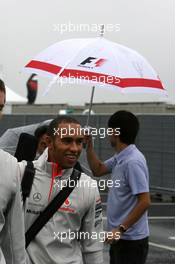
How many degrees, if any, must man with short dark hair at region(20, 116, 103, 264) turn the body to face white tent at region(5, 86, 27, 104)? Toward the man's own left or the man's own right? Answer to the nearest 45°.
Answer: approximately 180°

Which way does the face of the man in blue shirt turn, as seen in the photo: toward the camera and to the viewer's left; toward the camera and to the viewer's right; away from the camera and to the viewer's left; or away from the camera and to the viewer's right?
away from the camera and to the viewer's left

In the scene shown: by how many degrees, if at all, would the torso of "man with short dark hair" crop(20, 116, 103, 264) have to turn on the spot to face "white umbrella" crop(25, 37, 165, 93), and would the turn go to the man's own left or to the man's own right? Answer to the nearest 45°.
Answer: approximately 180°

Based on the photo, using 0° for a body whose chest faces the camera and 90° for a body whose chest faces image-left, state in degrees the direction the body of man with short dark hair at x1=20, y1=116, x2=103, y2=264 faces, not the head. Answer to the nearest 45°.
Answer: approximately 0°

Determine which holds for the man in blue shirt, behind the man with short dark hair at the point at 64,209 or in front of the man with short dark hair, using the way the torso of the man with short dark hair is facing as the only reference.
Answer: behind

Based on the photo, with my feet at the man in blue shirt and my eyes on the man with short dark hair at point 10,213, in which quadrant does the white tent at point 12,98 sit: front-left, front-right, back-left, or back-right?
back-right

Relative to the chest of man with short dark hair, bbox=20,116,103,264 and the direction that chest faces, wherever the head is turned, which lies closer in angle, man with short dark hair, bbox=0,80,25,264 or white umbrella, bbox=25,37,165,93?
the man with short dark hair
